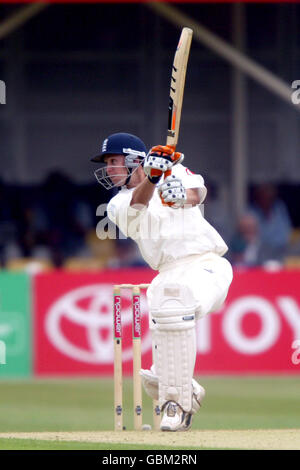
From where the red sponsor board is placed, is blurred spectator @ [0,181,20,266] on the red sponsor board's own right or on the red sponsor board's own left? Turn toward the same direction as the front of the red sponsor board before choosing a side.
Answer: on the red sponsor board's own right

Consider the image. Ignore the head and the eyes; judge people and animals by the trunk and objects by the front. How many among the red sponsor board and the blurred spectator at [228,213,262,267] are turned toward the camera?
2

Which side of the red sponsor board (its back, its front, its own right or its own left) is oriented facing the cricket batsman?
front

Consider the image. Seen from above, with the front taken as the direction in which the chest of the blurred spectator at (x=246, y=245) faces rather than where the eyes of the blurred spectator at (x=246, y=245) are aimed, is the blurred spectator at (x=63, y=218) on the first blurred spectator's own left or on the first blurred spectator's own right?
on the first blurred spectator's own right

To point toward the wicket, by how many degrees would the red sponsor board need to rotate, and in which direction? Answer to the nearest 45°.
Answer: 0° — it already faces it

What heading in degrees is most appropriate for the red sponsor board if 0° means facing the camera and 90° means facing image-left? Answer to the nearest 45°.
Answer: approximately 0°

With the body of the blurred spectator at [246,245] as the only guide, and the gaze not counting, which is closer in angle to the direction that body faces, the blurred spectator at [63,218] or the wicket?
the wicket

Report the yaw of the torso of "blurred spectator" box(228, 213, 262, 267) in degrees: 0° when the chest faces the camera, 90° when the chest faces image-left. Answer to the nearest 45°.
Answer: approximately 0°
